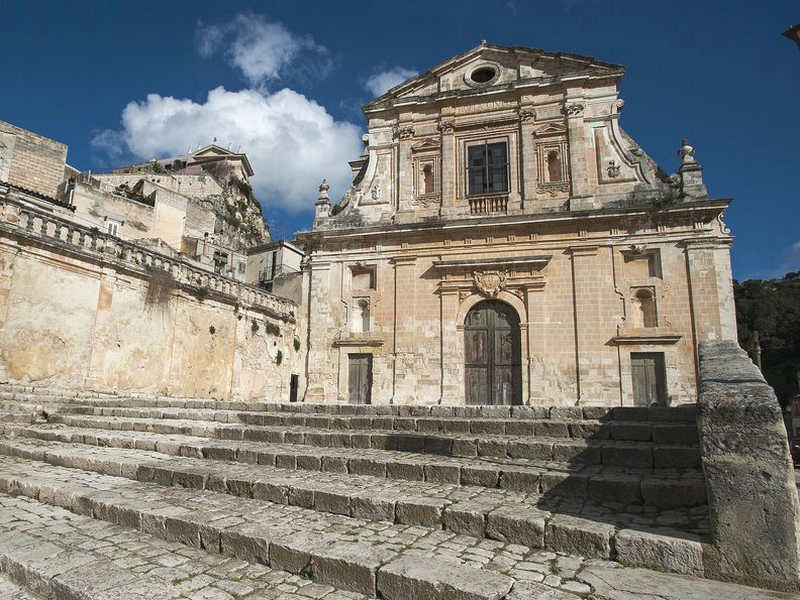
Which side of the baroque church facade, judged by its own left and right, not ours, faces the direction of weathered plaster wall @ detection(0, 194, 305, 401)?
right

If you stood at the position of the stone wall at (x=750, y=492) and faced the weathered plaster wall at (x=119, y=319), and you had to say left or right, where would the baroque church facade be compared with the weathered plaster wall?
right

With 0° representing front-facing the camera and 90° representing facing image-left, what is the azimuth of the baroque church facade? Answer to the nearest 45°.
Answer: approximately 0°

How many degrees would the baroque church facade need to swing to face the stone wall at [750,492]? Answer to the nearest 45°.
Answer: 0° — it already faces it

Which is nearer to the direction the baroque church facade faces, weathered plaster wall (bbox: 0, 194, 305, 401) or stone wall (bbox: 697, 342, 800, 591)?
the stone wall
